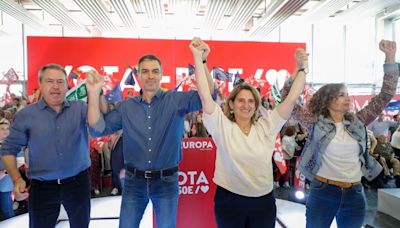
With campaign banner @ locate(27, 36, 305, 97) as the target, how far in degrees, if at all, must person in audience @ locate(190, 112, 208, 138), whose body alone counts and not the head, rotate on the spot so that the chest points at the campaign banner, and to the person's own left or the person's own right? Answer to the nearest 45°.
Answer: approximately 135° to the person's own right

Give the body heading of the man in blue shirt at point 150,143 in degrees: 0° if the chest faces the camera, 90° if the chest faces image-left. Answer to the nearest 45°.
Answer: approximately 0°

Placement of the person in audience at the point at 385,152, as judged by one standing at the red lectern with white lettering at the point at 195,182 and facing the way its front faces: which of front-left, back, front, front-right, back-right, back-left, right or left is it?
back-left

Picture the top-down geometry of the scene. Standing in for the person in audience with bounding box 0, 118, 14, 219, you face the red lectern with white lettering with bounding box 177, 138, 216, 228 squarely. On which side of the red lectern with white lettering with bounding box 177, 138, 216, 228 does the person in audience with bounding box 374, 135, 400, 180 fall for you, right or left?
left

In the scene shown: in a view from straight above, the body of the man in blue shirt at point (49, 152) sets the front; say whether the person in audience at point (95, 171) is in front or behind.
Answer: behind
